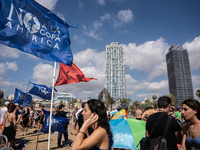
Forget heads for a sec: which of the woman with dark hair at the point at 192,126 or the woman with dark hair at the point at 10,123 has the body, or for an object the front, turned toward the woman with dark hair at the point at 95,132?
the woman with dark hair at the point at 192,126

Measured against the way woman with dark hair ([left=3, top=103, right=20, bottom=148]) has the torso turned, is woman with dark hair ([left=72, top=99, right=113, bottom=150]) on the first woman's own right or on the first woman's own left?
on the first woman's own right

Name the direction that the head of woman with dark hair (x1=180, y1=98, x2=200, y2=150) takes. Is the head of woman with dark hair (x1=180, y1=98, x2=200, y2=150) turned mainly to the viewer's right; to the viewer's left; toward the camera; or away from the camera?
to the viewer's left

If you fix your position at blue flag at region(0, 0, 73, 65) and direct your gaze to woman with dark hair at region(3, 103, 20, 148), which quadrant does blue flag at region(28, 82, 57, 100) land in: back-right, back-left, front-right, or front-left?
front-right

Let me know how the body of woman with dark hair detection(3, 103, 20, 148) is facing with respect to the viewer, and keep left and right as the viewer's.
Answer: facing away from the viewer and to the right of the viewer

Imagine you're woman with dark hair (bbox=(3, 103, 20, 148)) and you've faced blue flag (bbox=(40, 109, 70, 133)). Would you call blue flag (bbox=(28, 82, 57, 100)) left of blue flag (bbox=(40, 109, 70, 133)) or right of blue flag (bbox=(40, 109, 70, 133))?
left

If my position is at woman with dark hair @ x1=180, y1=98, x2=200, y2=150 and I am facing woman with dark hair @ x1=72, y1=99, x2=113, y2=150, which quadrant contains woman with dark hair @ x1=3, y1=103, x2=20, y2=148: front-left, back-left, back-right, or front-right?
front-right

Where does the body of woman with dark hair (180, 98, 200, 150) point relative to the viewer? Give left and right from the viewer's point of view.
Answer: facing the viewer and to the left of the viewer

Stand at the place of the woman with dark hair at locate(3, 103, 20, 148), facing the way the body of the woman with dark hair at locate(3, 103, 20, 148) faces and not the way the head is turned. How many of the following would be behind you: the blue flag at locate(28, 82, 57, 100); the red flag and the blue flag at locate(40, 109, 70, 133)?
0

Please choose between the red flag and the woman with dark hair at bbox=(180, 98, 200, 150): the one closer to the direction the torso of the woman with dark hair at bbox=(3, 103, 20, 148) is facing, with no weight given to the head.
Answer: the red flag

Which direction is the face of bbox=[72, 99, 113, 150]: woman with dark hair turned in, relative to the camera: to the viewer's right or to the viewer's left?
to the viewer's left
